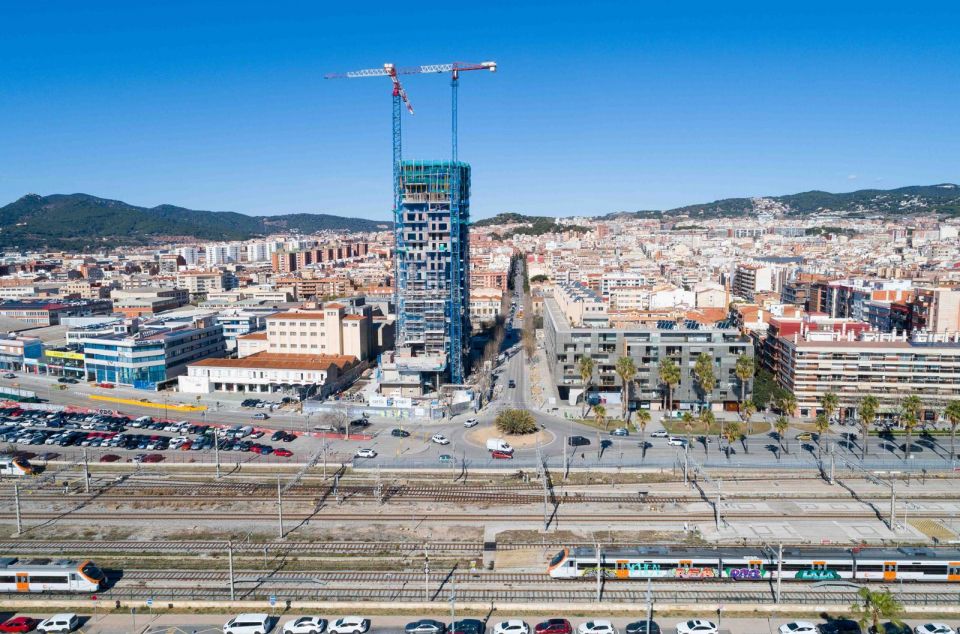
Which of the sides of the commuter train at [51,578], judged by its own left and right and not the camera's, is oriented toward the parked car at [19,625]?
right

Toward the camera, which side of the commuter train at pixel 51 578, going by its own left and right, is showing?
right

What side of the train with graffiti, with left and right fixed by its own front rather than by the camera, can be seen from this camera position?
left

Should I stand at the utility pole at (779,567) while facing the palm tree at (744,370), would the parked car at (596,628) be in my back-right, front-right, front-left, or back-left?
back-left

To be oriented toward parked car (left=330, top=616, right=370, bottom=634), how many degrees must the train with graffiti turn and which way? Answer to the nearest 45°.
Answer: approximately 45° to its left

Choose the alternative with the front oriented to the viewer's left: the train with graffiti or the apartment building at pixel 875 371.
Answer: the train with graffiti
